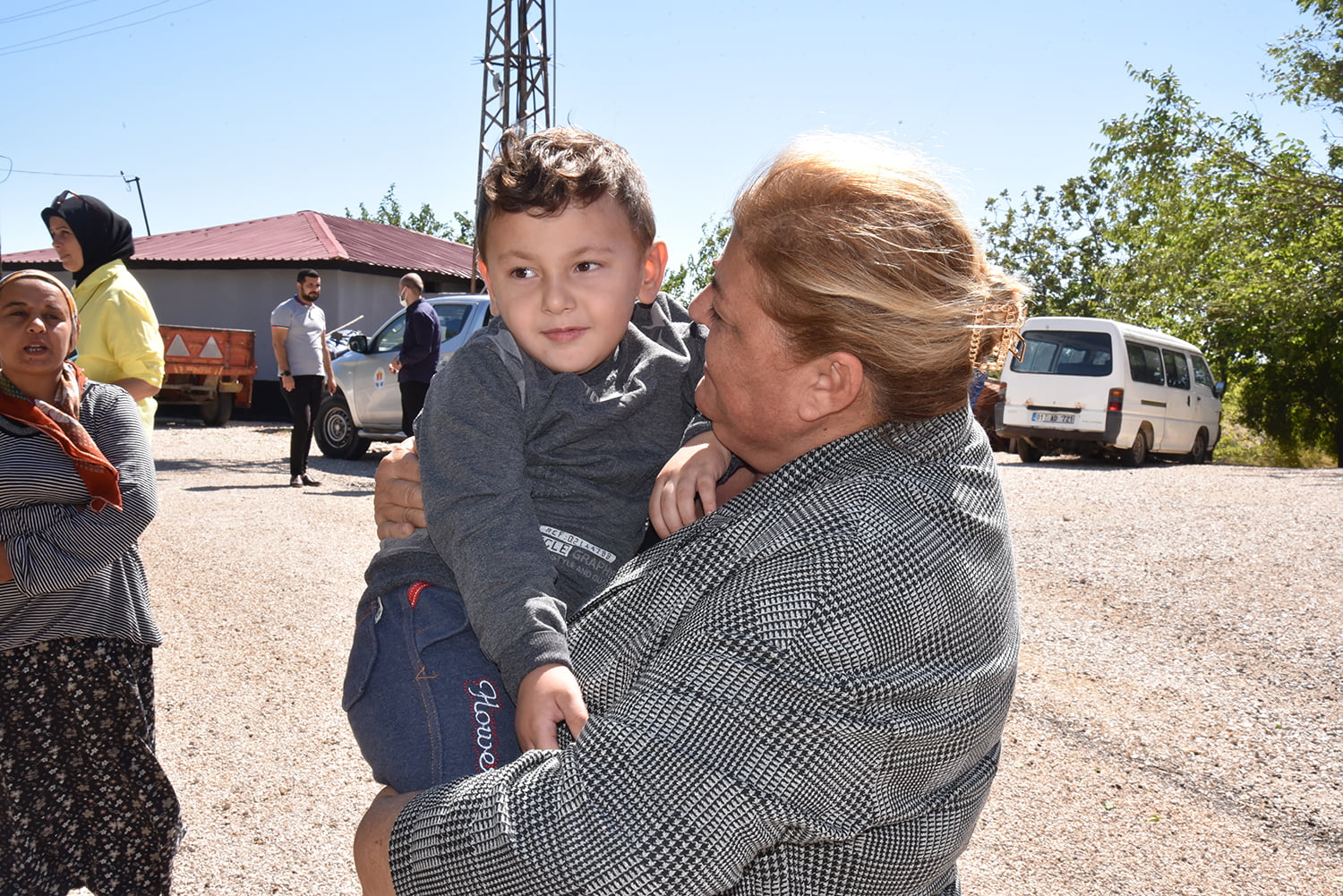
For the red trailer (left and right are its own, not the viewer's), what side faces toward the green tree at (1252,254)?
right

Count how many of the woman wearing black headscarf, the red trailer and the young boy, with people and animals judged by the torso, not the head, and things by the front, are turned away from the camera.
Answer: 1

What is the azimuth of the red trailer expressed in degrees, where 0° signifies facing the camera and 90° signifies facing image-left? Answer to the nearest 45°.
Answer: approximately 180°

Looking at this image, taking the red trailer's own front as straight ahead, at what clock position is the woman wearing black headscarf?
The woman wearing black headscarf is roughly at 6 o'clock from the red trailer.

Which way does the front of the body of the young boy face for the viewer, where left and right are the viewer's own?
facing the viewer and to the right of the viewer

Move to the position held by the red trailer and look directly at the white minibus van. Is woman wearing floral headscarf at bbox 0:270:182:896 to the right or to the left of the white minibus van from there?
right

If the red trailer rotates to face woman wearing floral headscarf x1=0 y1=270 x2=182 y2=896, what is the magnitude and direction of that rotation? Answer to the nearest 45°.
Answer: approximately 180°

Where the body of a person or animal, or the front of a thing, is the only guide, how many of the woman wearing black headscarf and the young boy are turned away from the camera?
0

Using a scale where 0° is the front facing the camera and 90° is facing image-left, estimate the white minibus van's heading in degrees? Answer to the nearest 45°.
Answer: approximately 225°
